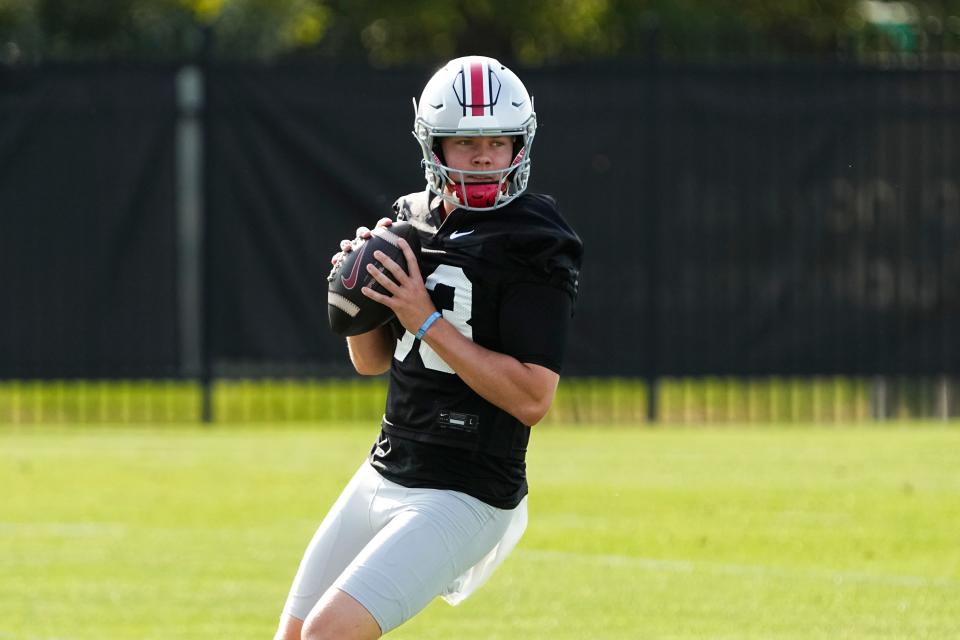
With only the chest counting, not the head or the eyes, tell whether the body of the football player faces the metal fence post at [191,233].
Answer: no

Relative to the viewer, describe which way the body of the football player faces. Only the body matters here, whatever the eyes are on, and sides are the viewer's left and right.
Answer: facing the viewer and to the left of the viewer
